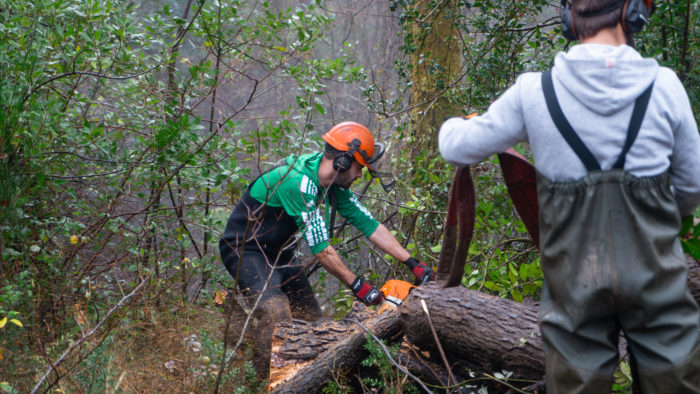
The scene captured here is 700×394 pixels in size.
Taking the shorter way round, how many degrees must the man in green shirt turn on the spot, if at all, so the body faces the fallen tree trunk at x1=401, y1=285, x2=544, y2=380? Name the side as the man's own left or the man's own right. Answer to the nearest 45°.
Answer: approximately 45° to the man's own right

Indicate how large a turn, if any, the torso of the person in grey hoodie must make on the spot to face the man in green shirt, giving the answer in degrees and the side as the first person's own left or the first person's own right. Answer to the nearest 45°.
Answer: approximately 45° to the first person's own left

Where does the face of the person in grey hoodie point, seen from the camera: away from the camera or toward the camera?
away from the camera

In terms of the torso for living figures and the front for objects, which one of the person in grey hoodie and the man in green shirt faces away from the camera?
the person in grey hoodie

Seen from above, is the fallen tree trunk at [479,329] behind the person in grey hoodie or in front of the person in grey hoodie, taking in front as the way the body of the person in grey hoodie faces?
in front

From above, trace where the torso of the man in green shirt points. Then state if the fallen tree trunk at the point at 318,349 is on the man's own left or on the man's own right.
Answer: on the man's own right

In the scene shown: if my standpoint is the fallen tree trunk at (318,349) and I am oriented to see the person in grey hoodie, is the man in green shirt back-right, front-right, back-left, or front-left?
back-left

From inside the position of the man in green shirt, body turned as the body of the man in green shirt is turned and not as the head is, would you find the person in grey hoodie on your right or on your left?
on your right

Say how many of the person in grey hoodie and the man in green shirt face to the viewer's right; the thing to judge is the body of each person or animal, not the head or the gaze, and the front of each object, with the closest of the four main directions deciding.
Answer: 1

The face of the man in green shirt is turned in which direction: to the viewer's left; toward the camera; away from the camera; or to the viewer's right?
to the viewer's right

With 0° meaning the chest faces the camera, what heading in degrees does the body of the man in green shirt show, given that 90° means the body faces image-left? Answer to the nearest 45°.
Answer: approximately 270°

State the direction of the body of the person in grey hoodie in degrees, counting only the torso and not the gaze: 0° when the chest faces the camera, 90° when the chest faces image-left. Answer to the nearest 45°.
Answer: approximately 180°
